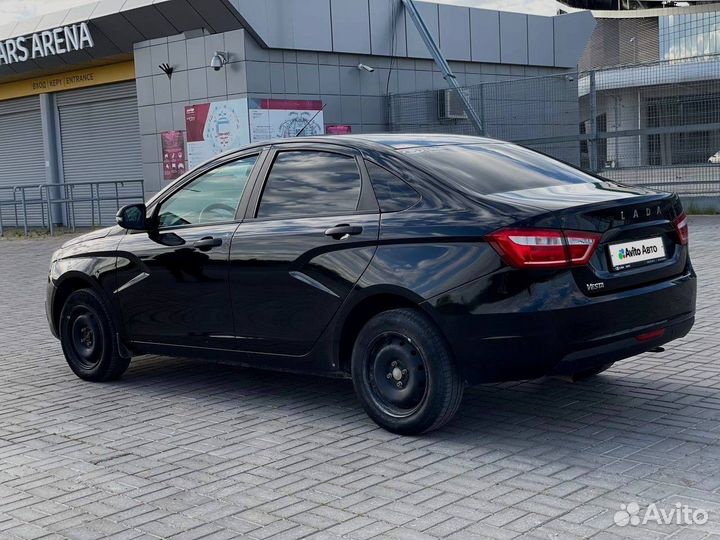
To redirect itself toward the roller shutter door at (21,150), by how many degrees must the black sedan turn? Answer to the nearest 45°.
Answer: approximately 45° to its right

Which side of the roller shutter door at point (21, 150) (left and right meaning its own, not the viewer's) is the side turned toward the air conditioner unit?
left

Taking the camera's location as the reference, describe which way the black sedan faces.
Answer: facing away from the viewer and to the left of the viewer

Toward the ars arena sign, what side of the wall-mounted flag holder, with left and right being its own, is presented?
right

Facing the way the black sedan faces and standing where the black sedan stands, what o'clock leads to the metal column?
The metal column is roughly at 1 o'clock from the black sedan.

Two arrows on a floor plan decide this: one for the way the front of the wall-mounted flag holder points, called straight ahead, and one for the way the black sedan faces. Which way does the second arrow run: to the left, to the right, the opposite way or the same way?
to the right

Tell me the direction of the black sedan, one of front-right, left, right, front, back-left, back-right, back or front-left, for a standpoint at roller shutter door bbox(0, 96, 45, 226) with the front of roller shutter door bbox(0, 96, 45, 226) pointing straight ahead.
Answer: front-left

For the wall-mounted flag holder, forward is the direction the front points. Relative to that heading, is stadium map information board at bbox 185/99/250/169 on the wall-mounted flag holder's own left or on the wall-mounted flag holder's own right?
on the wall-mounted flag holder's own left

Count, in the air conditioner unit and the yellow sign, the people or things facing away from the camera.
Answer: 0

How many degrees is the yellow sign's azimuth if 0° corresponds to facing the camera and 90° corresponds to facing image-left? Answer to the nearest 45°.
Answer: approximately 45°

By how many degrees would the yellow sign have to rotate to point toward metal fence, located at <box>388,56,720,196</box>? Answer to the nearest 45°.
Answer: approximately 90° to its left

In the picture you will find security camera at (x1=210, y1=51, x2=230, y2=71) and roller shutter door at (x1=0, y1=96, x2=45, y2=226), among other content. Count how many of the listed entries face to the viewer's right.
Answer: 0

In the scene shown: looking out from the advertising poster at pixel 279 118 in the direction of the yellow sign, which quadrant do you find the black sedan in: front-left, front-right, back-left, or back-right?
back-left

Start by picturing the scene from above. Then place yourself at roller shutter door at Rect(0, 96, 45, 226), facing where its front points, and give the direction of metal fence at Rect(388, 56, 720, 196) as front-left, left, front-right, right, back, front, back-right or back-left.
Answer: left
